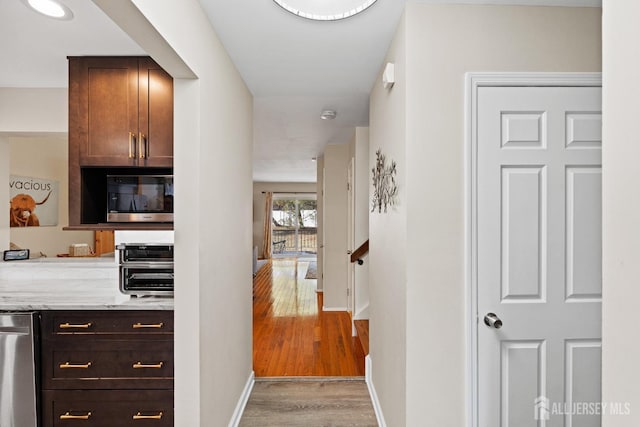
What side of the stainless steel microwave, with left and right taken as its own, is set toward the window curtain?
back

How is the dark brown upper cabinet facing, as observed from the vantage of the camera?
facing the viewer

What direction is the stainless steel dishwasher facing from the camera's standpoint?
toward the camera

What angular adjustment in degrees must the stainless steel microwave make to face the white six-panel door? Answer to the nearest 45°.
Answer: approximately 45° to its left

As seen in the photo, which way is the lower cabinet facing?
toward the camera

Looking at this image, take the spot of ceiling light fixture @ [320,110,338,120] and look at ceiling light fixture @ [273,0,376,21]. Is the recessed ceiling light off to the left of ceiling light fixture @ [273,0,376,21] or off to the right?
right

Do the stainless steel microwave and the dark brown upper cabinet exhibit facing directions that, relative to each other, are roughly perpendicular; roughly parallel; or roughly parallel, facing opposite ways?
roughly parallel
